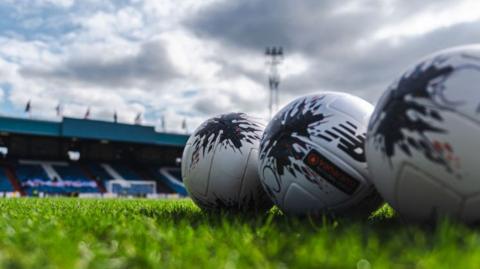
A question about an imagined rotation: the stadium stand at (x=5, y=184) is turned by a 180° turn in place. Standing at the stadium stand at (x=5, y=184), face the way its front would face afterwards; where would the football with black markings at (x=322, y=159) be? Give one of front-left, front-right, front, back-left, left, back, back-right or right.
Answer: back-left

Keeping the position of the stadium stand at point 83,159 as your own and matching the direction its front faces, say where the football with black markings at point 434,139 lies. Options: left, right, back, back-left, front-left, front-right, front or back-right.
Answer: front-right

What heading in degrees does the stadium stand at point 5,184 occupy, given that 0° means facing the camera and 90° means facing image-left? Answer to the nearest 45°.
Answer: approximately 315°

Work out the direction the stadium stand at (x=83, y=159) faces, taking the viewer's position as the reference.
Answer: facing the viewer and to the right of the viewer

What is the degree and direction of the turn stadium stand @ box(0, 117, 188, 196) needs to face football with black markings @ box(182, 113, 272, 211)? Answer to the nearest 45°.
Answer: approximately 45° to its right
